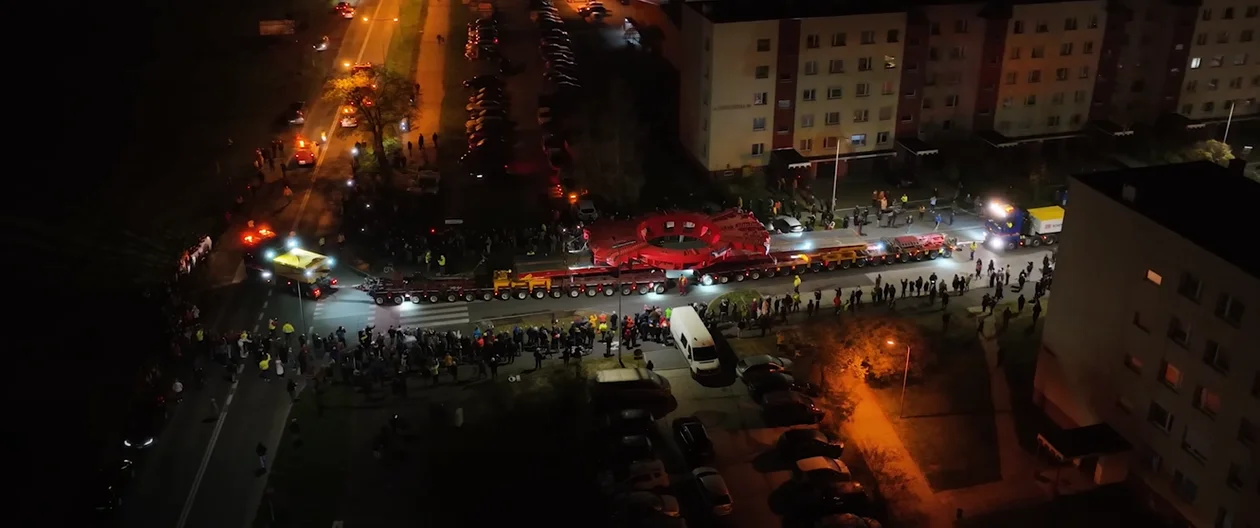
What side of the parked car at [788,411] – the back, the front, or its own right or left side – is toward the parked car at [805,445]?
right

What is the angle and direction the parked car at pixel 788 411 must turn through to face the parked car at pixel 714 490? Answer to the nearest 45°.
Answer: approximately 90° to its right

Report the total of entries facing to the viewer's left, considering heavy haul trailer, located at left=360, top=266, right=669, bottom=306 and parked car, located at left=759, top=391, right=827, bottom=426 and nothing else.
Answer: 1

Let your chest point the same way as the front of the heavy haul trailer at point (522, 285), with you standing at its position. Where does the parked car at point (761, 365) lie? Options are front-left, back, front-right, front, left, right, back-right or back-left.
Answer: back-left

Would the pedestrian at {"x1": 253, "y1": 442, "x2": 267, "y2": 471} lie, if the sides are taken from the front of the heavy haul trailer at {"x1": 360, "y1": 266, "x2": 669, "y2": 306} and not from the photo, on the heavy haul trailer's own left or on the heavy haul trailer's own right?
on the heavy haul trailer's own left

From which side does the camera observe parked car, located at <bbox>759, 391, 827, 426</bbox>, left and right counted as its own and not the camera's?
right

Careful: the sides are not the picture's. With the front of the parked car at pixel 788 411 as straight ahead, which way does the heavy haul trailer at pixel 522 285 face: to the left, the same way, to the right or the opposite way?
the opposite way

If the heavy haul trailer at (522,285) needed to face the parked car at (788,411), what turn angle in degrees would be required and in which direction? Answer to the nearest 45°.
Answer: approximately 135° to its left

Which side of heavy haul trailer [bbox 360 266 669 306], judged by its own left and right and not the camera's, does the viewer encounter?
left

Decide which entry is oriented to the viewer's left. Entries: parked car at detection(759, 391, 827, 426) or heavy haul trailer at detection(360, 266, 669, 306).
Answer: the heavy haul trailer
